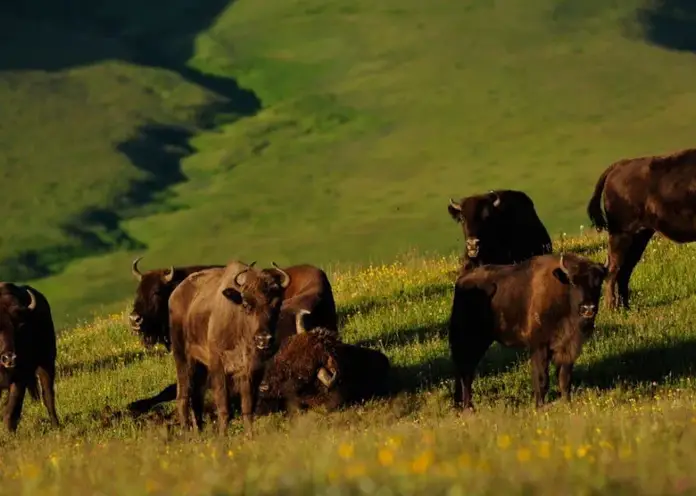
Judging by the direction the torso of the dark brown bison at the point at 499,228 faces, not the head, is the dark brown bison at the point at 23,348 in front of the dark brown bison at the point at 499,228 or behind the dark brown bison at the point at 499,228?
in front

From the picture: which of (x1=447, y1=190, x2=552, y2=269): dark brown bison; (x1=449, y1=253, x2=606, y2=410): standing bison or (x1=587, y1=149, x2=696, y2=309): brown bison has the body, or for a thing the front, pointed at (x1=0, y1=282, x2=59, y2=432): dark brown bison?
(x1=447, y1=190, x2=552, y2=269): dark brown bison

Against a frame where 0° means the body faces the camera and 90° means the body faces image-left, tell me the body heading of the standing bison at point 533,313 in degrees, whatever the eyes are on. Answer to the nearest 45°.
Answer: approximately 315°

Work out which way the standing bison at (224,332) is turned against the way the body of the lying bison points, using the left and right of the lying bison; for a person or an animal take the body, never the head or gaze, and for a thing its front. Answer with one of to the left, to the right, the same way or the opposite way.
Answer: to the left

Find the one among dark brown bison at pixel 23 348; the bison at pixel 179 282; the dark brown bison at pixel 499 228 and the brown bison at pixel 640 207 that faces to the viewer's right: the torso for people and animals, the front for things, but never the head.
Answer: the brown bison

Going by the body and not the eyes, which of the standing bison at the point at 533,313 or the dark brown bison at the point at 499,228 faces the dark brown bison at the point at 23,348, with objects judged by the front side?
the dark brown bison at the point at 499,228

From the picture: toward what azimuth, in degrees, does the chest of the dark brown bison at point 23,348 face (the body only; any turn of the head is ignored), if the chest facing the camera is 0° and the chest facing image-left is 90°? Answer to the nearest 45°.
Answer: approximately 45°

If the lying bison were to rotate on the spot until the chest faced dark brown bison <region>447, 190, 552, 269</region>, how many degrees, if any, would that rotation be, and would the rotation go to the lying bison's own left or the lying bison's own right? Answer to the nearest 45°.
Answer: approximately 180°

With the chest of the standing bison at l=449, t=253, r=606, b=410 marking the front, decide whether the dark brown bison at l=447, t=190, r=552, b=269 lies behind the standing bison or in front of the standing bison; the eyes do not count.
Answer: behind

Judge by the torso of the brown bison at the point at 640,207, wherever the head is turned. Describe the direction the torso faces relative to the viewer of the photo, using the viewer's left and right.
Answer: facing to the right of the viewer

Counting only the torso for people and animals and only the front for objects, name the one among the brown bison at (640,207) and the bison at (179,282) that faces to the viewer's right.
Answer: the brown bison

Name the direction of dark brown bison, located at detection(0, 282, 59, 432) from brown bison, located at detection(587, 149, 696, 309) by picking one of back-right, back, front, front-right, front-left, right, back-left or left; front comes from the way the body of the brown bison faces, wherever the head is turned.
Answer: back-right

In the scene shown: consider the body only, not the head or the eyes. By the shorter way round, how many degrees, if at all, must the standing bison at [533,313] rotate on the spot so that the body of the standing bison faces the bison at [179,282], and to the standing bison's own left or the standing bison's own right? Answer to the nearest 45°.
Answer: approximately 180°

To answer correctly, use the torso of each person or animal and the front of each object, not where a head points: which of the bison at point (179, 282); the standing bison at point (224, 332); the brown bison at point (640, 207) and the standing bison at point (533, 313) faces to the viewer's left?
the bison
